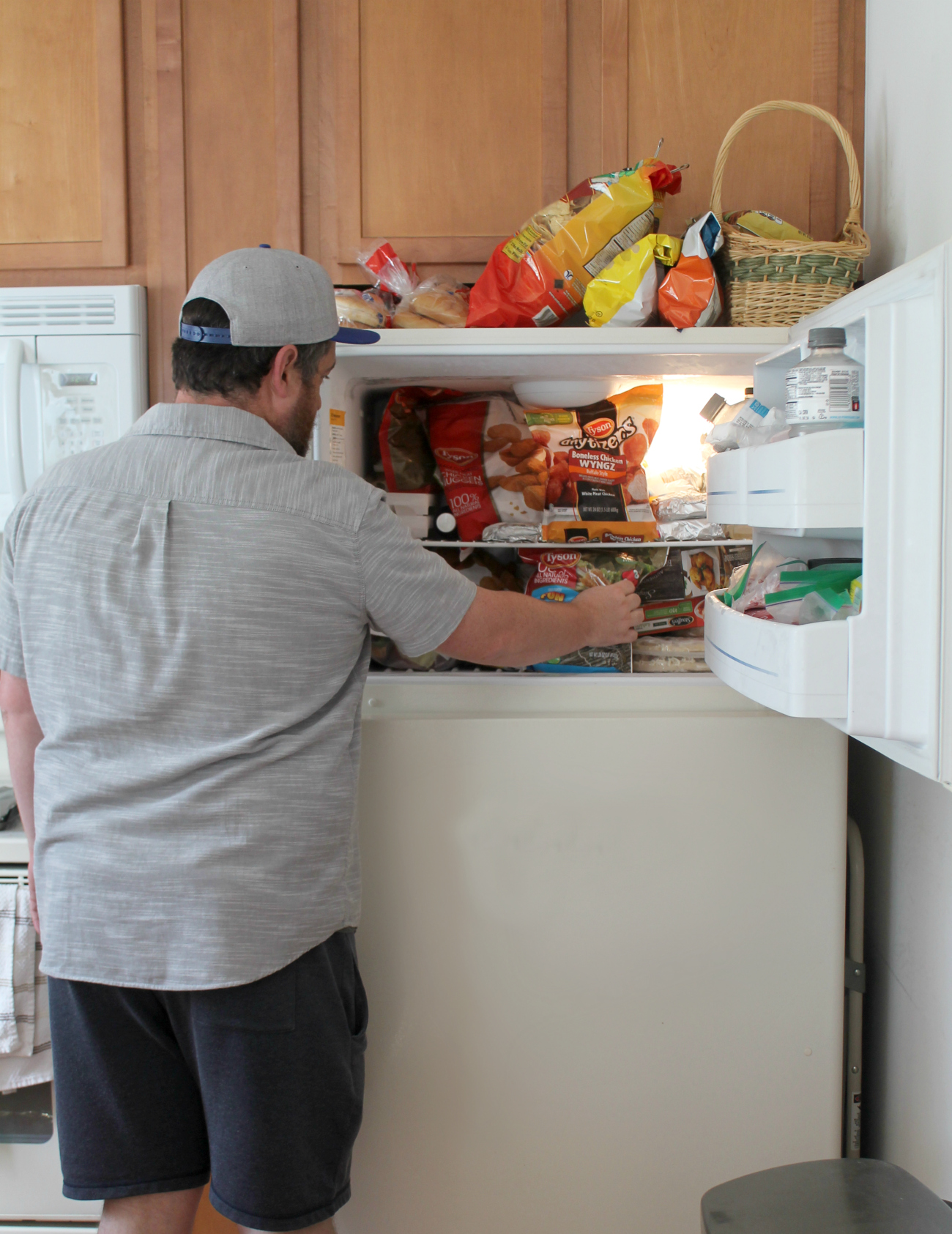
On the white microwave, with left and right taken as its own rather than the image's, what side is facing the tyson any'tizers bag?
left

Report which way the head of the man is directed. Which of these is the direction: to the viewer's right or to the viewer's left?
to the viewer's right

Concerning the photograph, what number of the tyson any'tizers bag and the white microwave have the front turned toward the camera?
2

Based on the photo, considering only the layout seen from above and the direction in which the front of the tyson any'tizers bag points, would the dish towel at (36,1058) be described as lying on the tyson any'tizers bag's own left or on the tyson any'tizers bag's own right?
on the tyson any'tizers bag's own right

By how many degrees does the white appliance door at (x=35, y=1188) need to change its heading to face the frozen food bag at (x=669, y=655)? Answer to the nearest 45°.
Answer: approximately 90° to its left

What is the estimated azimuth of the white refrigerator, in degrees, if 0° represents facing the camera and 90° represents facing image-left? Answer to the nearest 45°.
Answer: approximately 0°

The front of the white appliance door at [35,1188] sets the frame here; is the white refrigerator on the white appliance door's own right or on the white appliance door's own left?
on the white appliance door's own left
